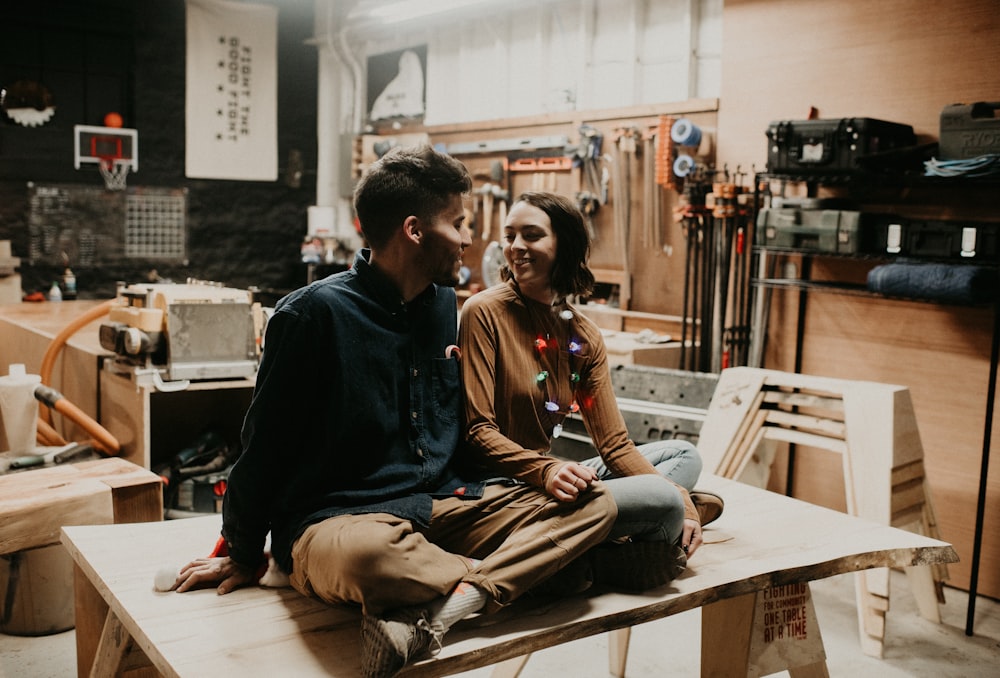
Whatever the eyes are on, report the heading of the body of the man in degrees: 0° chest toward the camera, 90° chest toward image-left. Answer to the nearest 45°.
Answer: approximately 315°

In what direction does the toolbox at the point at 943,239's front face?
toward the camera

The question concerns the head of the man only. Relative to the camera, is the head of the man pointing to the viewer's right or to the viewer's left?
to the viewer's right

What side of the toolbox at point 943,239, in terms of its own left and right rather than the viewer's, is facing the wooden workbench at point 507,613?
front

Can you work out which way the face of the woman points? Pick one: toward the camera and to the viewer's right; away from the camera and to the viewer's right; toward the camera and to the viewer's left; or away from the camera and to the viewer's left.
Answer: toward the camera and to the viewer's left

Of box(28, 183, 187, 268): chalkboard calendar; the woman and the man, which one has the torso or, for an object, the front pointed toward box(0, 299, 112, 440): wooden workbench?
the chalkboard calendar

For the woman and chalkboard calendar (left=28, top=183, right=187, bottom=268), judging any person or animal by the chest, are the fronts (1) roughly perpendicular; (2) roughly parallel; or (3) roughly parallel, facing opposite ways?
roughly parallel

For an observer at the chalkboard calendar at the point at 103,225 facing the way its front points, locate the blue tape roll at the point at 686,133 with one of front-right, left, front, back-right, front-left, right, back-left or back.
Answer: front-left

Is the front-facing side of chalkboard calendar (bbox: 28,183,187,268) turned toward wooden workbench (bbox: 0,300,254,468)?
yes

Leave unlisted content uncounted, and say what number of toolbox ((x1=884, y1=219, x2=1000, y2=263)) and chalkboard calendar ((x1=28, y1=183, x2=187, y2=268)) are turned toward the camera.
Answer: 2

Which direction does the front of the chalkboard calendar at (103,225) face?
toward the camera

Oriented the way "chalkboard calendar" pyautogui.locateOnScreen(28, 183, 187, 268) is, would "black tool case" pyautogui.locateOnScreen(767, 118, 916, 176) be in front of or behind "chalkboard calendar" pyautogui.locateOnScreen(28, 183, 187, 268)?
in front

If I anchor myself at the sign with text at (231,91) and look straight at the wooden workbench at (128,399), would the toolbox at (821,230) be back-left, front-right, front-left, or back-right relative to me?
front-left
